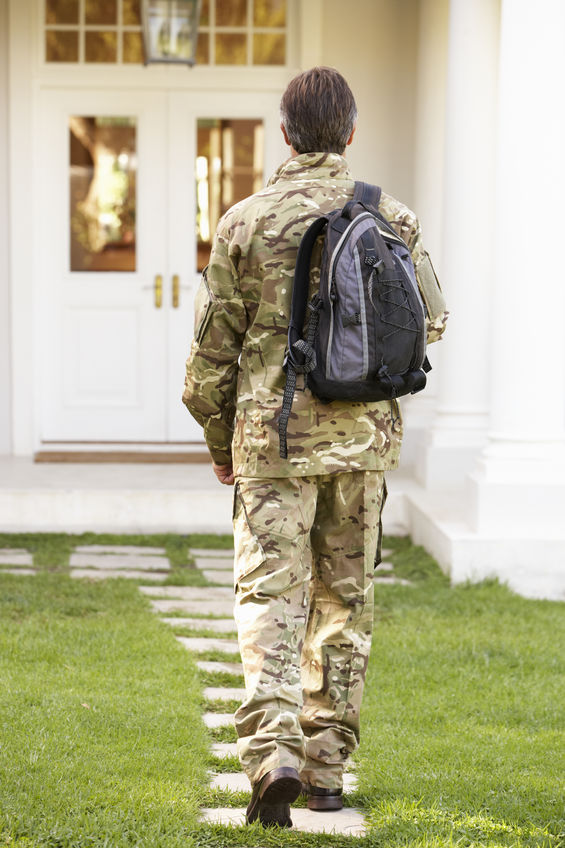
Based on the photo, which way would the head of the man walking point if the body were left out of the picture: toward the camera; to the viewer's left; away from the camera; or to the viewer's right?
away from the camera

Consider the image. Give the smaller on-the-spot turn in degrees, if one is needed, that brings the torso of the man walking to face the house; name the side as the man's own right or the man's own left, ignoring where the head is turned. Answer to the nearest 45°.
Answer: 0° — they already face it

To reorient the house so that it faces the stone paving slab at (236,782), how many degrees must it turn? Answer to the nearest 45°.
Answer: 0° — it already faces it

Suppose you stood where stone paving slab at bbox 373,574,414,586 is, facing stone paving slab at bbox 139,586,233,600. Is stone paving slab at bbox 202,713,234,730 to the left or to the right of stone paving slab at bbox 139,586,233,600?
left

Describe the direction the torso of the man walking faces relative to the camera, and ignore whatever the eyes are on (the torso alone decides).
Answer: away from the camera

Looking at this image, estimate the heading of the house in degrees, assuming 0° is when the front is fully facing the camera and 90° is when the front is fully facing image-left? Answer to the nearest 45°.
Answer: approximately 0°

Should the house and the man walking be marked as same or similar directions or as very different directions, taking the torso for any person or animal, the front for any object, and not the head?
very different directions
